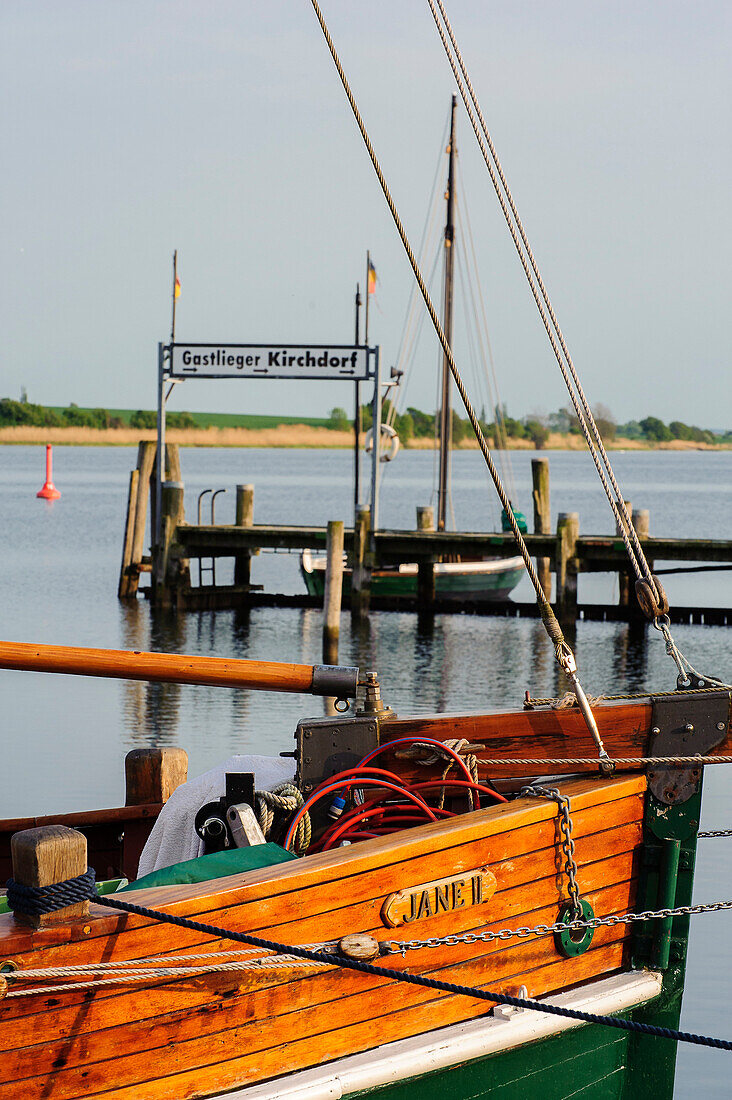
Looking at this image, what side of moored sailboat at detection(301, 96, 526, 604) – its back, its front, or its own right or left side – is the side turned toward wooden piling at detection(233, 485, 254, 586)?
back

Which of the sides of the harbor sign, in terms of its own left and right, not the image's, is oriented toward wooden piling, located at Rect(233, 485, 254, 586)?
back

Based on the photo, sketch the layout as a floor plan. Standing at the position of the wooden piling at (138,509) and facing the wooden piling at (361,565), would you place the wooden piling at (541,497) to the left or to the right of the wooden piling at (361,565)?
left

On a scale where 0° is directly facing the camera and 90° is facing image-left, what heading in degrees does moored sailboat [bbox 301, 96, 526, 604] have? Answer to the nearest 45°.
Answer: approximately 270°

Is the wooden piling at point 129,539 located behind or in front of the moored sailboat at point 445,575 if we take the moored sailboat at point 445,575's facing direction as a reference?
behind

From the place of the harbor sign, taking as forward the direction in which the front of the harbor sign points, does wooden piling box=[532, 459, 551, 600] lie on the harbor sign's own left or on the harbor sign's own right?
on the harbor sign's own left

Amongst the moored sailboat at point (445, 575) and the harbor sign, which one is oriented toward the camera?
the harbor sign

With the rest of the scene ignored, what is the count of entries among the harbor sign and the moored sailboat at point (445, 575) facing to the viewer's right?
1

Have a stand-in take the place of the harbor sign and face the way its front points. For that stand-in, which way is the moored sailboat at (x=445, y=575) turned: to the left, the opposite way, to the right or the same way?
to the left

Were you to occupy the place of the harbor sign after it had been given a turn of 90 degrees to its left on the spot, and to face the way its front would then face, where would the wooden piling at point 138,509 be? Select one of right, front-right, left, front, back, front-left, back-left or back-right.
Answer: back-left

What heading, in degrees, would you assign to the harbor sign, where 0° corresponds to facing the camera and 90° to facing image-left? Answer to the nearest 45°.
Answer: approximately 0°

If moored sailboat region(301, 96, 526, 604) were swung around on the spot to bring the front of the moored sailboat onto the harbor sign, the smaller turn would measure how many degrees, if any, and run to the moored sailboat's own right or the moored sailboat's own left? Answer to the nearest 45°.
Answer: approximately 135° to the moored sailboat's own right
